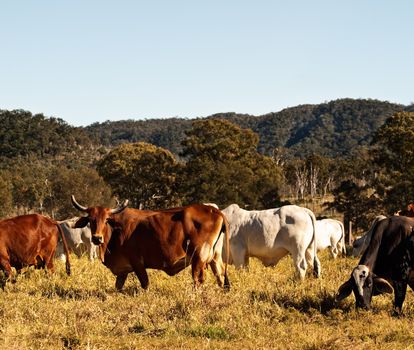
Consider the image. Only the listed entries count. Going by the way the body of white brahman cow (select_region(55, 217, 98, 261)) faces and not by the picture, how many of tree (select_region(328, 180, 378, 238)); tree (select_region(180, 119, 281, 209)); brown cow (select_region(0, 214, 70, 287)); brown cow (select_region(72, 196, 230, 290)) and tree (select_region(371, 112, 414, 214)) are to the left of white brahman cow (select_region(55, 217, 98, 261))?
2

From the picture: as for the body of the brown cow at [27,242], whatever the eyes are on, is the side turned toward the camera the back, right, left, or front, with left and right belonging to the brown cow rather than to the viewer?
left

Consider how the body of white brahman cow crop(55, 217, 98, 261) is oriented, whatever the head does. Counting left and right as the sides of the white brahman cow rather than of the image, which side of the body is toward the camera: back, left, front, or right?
left

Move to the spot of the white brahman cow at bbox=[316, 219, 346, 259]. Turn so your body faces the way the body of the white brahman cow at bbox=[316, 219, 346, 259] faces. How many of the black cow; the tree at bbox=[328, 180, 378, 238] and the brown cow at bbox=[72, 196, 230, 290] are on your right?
1

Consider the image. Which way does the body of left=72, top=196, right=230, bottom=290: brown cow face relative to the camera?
to the viewer's left

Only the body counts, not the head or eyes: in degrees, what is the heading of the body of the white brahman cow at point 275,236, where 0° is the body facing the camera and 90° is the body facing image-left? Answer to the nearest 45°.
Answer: approximately 90°

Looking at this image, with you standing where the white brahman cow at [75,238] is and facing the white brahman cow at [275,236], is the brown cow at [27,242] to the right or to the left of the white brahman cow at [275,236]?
right

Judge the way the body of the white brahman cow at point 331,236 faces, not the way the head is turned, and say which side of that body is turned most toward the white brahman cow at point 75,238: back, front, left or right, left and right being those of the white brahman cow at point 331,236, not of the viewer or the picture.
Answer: front

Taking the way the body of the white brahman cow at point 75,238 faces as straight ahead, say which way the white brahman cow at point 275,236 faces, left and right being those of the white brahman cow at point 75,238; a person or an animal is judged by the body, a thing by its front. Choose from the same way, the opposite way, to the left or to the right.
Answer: the same way

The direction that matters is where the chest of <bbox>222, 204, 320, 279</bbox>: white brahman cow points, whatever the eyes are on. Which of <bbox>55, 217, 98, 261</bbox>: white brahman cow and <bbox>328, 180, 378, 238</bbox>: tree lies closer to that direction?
the white brahman cow

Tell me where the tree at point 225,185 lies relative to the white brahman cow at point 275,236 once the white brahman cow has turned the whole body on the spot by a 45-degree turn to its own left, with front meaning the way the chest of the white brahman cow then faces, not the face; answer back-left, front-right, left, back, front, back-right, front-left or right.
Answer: back-right

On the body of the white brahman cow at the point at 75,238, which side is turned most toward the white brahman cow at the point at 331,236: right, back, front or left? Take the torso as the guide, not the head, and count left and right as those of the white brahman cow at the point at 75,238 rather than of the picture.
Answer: back

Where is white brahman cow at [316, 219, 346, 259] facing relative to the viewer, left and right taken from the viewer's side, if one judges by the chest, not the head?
facing to the left of the viewer

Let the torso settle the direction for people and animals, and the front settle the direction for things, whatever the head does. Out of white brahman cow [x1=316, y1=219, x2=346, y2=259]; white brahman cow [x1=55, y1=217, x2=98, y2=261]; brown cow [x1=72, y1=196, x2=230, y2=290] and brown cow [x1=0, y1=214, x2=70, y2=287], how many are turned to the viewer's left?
4
